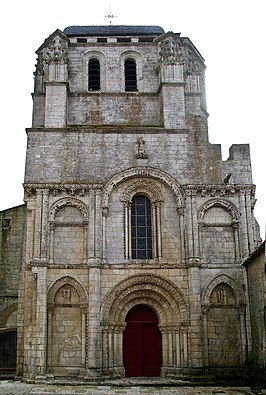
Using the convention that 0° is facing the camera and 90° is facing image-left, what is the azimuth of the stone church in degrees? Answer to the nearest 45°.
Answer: approximately 0°
